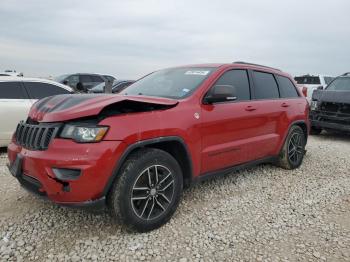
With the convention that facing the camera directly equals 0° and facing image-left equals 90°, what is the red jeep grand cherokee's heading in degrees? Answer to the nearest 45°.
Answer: approximately 45°

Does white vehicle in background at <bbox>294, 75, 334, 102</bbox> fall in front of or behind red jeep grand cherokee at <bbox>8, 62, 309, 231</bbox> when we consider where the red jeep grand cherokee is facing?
behind

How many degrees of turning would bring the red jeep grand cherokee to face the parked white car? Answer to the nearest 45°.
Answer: approximately 90° to its right

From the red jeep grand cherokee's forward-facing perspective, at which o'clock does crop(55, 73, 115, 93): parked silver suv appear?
The parked silver suv is roughly at 4 o'clock from the red jeep grand cherokee.

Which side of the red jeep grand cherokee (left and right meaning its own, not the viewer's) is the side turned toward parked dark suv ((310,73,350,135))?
back
